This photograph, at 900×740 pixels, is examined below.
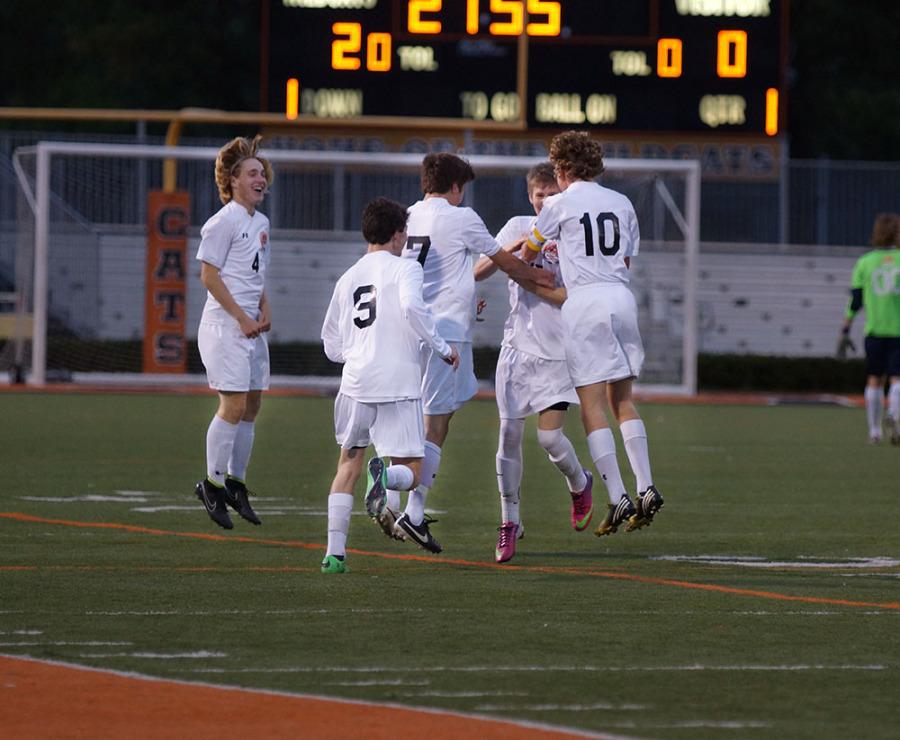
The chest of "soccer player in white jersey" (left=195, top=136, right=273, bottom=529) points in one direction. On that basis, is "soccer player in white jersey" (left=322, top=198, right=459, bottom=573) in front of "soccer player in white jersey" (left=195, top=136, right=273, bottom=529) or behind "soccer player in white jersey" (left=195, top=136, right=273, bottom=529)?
in front

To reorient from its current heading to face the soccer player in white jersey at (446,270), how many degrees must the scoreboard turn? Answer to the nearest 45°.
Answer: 0° — it already faces them

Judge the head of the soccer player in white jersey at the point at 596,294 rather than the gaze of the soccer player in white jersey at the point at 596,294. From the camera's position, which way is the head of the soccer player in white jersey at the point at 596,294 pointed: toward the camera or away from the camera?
away from the camera

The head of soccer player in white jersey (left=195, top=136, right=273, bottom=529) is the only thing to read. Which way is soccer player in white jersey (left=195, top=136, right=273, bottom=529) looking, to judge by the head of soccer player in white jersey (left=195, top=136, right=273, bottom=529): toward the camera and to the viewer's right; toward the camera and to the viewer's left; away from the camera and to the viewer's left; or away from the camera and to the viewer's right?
toward the camera and to the viewer's right

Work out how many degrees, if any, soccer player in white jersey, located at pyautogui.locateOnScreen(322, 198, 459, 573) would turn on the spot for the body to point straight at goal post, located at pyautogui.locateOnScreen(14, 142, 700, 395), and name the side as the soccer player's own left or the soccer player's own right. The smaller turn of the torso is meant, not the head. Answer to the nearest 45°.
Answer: approximately 45° to the soccer player's own left

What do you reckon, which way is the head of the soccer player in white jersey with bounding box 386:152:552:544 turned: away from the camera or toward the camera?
away from the camera

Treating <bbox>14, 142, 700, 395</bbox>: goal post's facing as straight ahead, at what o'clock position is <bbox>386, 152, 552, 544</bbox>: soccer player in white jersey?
The soccer player in white jersey is roughly at 12 o'clock from the goal post.

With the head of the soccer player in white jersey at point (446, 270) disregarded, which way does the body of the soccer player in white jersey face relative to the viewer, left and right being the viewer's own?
facing away from the viewer and to the right of the viewer

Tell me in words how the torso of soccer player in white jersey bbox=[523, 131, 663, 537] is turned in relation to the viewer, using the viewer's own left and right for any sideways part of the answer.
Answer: facing away from the viewer and to the left of the viewer

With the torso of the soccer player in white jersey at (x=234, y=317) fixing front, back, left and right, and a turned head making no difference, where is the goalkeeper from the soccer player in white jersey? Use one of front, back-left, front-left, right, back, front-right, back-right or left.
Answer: left

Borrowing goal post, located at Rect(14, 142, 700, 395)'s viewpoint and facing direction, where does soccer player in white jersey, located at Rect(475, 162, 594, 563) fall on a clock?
The soccer player in white jersey is roughly at 12 o'clock from the goal post.

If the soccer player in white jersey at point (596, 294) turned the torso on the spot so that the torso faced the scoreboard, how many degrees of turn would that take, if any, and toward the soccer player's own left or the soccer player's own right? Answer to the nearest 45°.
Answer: approximately 45° to the soccer player's own right

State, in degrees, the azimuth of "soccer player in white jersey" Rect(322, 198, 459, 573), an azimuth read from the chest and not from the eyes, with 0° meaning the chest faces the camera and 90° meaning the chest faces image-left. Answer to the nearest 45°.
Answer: approximately 225°

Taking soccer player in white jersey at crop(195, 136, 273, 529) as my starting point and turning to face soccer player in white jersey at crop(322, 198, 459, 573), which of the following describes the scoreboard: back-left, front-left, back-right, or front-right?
back-left
